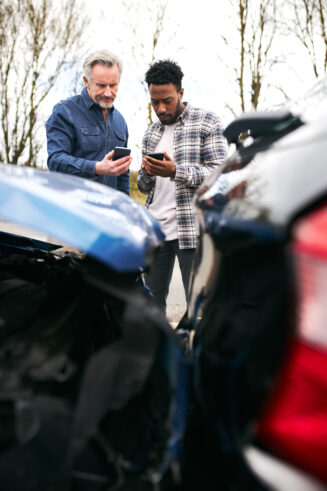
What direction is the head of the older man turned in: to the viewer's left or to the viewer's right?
to the viewer's right

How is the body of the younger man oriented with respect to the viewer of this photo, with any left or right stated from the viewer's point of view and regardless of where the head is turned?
facing the viewer and to the left of the viewer

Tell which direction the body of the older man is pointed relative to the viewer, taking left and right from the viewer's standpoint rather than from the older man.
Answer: facing the viewer and to the right of the viewer

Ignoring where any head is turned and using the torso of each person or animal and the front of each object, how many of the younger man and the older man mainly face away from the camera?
0

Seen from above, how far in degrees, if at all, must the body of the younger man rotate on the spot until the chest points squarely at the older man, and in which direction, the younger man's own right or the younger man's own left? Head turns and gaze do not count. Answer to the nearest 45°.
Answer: approximately 45° to the younger man's own right
